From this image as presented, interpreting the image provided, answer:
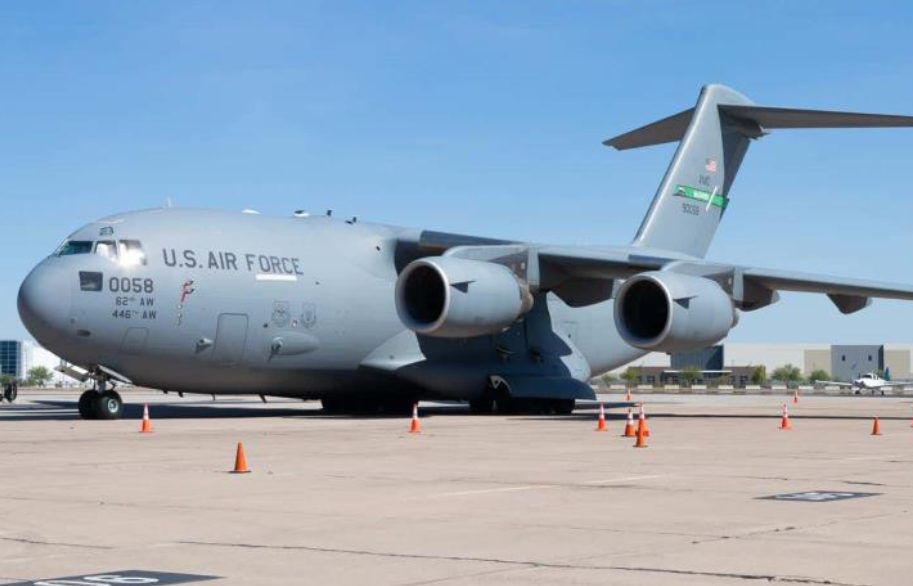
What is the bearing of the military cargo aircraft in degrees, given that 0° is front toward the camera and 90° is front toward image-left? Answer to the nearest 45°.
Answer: approximately 45°

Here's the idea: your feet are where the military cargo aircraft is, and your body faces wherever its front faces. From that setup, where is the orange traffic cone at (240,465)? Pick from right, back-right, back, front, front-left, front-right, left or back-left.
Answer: front-left
